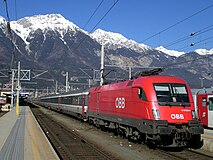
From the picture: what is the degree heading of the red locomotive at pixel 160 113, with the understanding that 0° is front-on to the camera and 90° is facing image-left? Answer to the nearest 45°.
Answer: approximately 315°

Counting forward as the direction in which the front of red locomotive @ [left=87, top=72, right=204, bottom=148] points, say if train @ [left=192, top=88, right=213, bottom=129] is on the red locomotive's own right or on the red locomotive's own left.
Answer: on the red locomotive's own left
